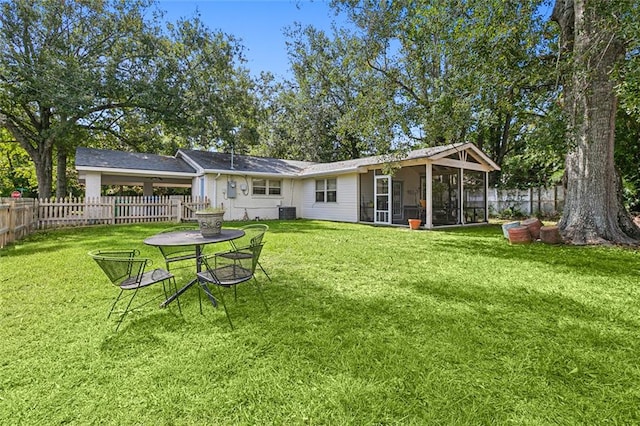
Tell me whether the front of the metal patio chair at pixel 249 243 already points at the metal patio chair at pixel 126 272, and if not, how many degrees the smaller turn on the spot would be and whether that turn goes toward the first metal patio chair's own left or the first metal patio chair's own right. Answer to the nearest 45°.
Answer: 0° — it already faces it

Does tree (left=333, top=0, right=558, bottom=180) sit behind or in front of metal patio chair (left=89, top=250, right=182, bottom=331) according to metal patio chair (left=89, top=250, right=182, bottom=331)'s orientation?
in front

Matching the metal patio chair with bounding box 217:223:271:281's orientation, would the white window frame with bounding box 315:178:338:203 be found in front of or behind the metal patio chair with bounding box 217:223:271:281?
behind

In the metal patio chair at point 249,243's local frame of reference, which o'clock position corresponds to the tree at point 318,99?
The tree is roughly at 5 o'clock from the metal patio chair.

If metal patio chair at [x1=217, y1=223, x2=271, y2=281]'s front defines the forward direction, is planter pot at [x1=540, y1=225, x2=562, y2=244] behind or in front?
behind

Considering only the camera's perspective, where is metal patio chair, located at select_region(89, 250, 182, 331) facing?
facing away from the viewer and to the right of the viewer

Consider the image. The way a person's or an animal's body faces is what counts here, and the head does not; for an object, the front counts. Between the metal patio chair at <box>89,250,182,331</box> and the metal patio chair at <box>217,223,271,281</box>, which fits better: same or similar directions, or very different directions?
very different directions

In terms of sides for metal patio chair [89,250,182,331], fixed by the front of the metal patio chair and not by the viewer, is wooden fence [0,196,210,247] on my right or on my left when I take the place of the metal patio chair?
on my left
